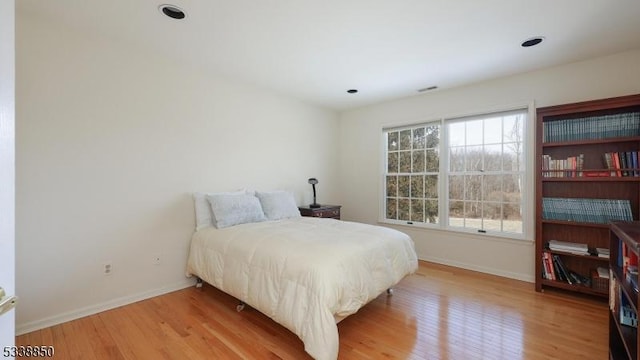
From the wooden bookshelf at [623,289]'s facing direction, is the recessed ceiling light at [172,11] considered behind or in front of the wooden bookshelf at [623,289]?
in front

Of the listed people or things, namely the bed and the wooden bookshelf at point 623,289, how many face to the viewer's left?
1

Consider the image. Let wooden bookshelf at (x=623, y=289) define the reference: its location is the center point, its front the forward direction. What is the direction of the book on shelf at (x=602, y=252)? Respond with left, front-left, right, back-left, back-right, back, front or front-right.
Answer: right

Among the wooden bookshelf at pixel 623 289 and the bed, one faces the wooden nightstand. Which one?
the wooden bookshelf

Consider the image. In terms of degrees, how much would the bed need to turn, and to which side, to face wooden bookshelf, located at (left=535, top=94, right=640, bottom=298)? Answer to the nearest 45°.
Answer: approximately 45° to its left

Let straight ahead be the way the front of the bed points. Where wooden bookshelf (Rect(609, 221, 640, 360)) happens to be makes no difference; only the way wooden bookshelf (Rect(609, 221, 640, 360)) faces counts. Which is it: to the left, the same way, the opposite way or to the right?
the opposite way

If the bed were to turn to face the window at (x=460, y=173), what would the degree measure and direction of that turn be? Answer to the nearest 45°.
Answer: approximately 90° to its left

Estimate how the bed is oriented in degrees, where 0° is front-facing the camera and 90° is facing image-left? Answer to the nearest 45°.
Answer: approximately 315°

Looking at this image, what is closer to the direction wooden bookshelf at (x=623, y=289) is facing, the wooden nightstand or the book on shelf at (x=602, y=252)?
the wooden nightstand

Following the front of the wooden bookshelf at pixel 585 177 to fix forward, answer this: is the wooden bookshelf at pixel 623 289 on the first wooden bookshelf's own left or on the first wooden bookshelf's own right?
on the first wooden bookshelf's own left

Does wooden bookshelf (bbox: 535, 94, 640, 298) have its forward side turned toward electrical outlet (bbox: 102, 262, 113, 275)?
yes

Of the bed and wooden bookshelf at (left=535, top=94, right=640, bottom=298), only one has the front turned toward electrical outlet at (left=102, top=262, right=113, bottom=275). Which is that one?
the wooden bookshelf

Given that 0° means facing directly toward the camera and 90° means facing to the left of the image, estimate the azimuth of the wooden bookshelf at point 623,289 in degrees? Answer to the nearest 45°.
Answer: approximately 90°

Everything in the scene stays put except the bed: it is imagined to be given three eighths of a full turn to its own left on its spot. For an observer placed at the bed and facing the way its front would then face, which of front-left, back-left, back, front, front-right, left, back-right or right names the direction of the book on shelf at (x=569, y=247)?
right

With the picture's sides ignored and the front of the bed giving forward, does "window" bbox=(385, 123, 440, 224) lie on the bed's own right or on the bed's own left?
on the bed's own left

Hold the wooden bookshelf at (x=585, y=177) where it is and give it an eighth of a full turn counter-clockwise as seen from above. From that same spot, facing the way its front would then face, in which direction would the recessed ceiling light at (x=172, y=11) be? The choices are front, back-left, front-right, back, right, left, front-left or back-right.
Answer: front-right

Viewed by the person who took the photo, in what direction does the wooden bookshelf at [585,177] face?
facing the viewer and to the left of the viewer
